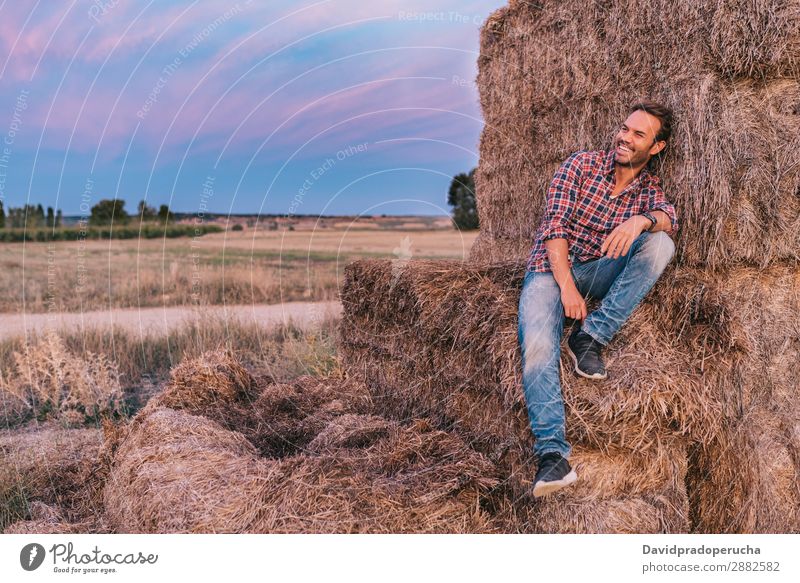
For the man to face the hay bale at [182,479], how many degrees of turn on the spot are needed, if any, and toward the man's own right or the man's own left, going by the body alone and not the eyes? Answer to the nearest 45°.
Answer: approximately 90° to the man's own right

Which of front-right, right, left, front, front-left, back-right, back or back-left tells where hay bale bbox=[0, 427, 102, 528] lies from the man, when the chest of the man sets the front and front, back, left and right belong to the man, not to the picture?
right

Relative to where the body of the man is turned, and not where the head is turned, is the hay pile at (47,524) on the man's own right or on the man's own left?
on the man's own right

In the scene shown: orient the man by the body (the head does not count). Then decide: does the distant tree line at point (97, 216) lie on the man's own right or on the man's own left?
on the man's own right

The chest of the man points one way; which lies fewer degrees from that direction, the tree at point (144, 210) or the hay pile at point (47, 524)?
the hay pile

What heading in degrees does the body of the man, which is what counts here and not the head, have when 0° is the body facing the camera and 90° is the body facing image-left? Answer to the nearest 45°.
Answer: approximately 0°

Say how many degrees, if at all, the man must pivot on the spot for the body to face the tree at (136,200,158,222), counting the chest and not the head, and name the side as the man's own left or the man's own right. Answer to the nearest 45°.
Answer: approximately 135° to the man's own right

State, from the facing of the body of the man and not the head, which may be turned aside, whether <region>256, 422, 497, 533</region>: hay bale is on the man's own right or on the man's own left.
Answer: on the man's own right

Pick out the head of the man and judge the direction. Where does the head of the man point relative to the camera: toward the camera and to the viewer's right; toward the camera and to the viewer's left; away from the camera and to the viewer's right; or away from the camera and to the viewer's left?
toward the camera and to the viewer's left

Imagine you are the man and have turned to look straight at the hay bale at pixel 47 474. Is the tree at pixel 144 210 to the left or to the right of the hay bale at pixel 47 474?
right

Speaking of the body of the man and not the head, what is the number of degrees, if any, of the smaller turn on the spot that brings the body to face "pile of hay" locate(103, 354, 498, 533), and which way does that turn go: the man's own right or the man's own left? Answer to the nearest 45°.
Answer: approximately 90° to the man's own right

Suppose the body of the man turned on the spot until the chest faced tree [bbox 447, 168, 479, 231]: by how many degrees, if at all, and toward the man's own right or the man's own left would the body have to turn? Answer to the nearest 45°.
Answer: approximately 180°
